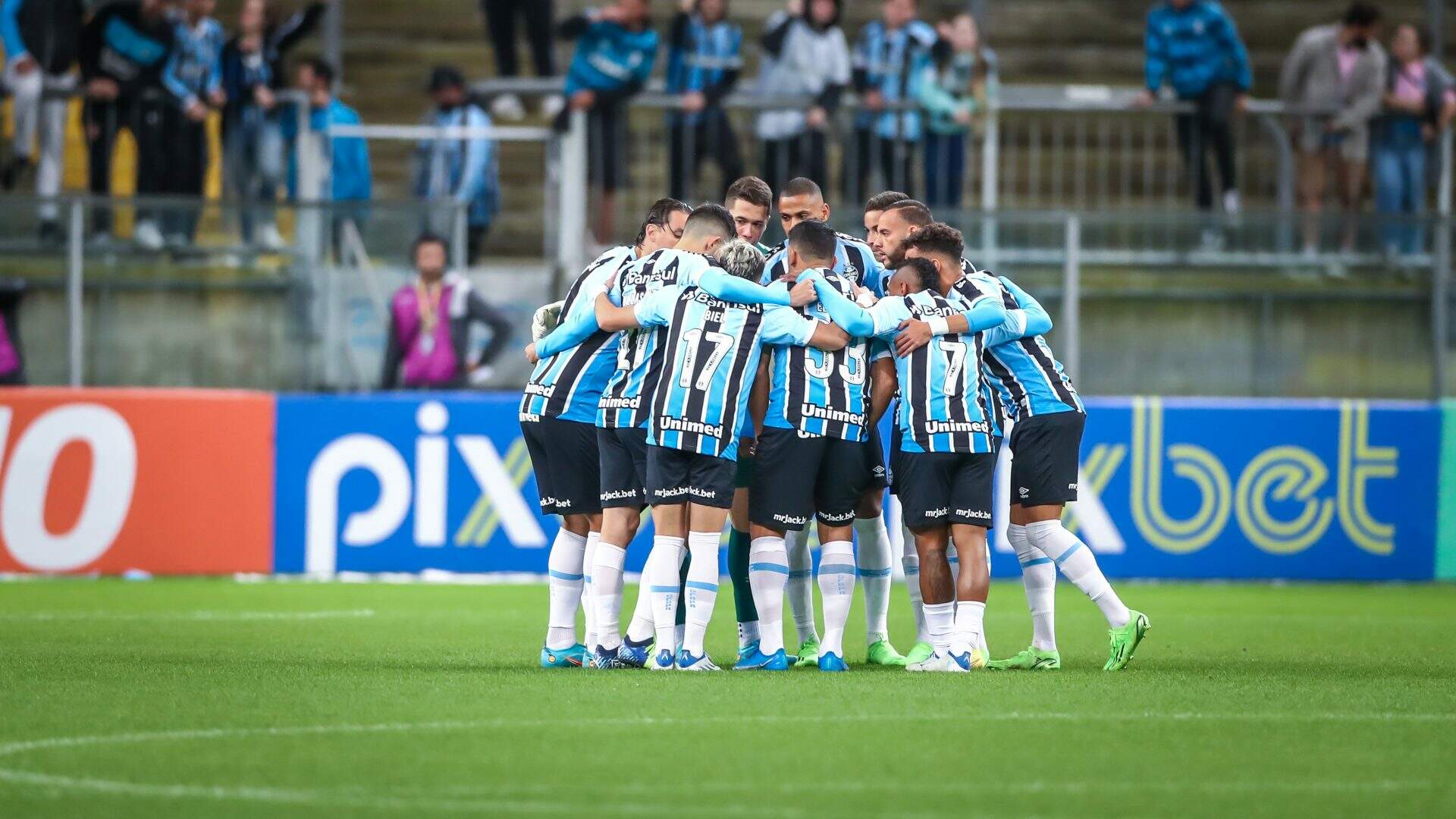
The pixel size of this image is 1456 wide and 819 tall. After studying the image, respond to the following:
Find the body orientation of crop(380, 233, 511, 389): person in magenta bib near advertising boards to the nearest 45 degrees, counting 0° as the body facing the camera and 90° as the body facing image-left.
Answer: approximately 0°

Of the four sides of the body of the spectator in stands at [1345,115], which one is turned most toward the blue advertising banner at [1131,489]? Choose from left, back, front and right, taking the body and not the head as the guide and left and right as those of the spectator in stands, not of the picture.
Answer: front

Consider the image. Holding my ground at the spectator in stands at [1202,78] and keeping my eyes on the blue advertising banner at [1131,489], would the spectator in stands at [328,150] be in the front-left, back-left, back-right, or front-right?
front-right

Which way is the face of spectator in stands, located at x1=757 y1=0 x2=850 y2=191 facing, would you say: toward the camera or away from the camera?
toward the camera

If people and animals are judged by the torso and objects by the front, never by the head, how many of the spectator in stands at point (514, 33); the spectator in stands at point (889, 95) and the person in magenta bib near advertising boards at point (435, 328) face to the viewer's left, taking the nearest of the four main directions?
0

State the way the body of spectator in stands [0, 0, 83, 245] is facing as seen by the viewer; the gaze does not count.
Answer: toward the camera

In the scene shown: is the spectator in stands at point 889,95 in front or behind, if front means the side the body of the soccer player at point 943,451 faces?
in front

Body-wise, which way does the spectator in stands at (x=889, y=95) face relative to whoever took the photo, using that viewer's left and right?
facing the viewer

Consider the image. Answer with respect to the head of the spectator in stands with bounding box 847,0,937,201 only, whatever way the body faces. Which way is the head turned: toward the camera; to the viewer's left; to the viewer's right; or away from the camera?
toward the camera

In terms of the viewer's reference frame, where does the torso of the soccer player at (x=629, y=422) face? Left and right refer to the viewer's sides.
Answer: facing away from the viewer and to the right of the viewer

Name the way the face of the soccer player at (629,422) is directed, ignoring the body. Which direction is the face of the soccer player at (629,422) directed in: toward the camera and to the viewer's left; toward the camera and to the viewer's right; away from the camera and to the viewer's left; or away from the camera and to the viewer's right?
away from the camera and to the viewer's right

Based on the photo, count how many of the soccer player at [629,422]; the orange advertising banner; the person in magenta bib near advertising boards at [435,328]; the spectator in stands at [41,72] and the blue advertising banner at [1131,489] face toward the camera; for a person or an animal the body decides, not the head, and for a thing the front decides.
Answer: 4
